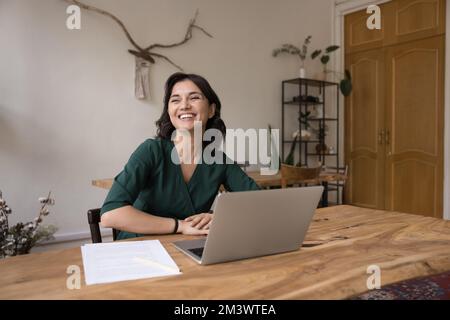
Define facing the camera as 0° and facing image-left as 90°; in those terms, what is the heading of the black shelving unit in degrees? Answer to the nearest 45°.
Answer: approximately 0°

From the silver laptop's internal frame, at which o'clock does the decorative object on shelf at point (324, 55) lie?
The decorative object on shelf is roughly at 2 o'clock from the silver laptop.

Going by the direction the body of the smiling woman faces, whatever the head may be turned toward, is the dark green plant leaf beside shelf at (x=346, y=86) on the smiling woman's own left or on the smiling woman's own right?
on the smiling woman's own left

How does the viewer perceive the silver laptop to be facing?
facing away from the viewer and to the left of the viewer

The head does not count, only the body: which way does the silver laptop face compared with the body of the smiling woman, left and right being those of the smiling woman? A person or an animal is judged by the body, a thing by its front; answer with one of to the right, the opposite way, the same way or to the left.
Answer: the opposite way

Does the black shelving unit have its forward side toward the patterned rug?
yes

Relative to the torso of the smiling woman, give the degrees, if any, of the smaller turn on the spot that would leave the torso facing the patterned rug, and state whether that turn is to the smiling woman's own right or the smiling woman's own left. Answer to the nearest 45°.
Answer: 0° — they already face it

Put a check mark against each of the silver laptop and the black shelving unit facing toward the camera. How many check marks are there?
1
